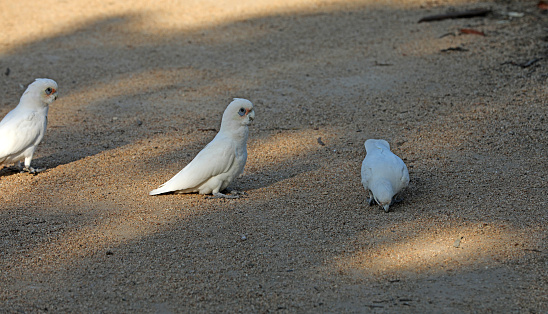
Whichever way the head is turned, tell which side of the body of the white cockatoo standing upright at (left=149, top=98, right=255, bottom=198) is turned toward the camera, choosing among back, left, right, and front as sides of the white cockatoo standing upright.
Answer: right

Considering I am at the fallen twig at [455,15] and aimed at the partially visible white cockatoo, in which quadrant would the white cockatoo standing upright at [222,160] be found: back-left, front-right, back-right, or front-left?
front-left

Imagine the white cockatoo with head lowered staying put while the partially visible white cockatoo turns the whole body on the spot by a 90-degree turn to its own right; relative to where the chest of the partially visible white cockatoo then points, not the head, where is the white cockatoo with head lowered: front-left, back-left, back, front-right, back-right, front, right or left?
front-left

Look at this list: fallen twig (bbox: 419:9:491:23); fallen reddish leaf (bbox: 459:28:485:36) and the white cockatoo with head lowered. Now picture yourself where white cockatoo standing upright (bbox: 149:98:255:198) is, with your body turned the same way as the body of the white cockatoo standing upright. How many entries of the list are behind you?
0

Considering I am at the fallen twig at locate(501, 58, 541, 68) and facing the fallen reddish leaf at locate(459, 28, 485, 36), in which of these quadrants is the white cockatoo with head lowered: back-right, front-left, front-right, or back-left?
back-left

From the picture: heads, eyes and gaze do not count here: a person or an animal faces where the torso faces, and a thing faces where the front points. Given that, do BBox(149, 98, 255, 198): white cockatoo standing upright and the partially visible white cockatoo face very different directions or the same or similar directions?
same or similar directions

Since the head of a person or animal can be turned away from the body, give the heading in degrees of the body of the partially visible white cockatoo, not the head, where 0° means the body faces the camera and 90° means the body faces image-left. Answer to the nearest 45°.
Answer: approximately 270°

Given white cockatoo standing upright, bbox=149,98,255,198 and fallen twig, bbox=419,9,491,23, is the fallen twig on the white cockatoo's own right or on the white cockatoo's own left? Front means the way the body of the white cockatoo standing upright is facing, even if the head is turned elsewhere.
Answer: on the white cockatoo's own left

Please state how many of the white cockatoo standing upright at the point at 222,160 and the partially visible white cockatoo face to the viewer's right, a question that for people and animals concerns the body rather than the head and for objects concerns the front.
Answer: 2

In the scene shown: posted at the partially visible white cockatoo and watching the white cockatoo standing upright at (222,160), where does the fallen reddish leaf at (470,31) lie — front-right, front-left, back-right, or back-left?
front-left

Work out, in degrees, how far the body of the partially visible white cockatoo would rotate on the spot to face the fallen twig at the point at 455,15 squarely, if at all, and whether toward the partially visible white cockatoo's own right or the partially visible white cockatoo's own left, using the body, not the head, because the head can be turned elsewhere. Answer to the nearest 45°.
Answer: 0° — it already faces it

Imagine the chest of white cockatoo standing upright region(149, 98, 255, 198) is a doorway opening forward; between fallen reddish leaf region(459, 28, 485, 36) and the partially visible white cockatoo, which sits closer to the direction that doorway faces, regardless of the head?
the fallen reddish leaf

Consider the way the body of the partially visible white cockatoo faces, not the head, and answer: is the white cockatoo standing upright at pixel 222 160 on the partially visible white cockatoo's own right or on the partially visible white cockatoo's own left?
on the partially visible white cockatoo's own right

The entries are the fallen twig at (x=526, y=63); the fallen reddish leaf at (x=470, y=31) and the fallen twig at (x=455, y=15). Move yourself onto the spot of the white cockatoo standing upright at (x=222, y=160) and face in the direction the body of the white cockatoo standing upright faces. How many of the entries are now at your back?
0
